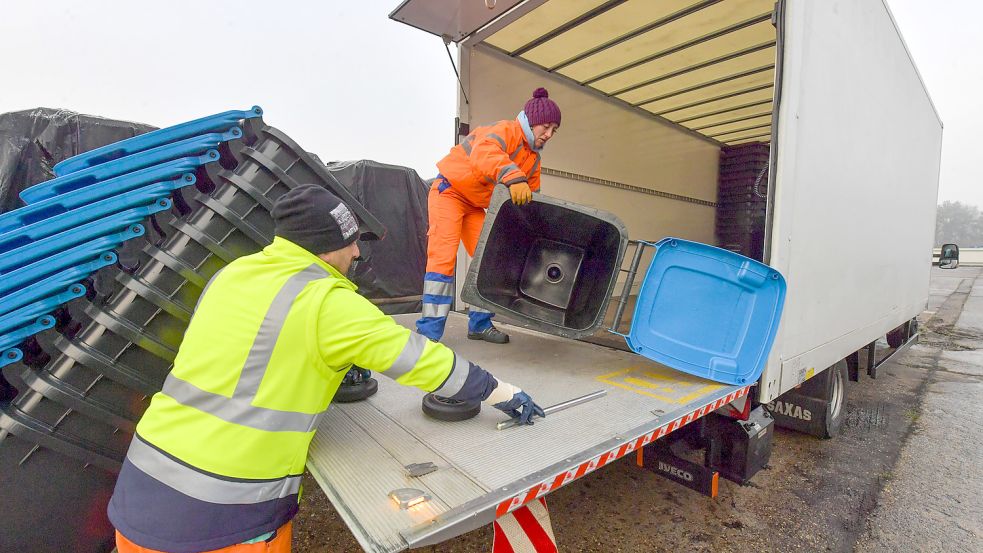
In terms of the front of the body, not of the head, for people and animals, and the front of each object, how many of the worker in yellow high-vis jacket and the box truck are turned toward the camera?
0

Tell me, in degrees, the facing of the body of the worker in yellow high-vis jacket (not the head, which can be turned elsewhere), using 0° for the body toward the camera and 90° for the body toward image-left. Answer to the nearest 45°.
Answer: approximately 225°

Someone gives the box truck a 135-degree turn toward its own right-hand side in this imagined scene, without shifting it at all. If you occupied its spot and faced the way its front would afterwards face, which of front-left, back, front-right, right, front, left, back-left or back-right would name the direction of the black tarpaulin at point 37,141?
right

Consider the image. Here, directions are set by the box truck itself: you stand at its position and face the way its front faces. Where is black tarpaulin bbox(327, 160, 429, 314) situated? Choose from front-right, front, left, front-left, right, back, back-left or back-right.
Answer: left

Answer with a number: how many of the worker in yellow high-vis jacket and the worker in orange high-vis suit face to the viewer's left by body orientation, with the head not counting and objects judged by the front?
0

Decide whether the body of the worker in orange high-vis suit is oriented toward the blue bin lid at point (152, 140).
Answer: no

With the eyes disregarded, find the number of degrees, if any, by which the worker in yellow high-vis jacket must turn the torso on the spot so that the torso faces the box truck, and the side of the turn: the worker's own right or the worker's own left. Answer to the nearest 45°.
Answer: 0° — they already face it

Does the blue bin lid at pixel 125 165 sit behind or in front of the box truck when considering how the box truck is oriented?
behind

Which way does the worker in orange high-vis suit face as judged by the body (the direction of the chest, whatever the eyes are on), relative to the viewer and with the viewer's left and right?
facing to the right of the viewer

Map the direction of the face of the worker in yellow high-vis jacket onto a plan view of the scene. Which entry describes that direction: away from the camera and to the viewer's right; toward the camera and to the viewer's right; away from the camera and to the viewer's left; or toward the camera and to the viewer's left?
away from the camera and to the viewer's right

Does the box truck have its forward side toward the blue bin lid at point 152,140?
no

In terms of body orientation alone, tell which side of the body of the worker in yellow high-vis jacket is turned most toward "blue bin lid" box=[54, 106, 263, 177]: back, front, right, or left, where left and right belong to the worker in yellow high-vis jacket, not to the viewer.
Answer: left

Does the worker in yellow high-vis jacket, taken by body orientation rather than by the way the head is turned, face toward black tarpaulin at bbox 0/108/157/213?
no

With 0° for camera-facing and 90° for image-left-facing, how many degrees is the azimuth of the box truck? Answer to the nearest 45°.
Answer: approximately 225°
